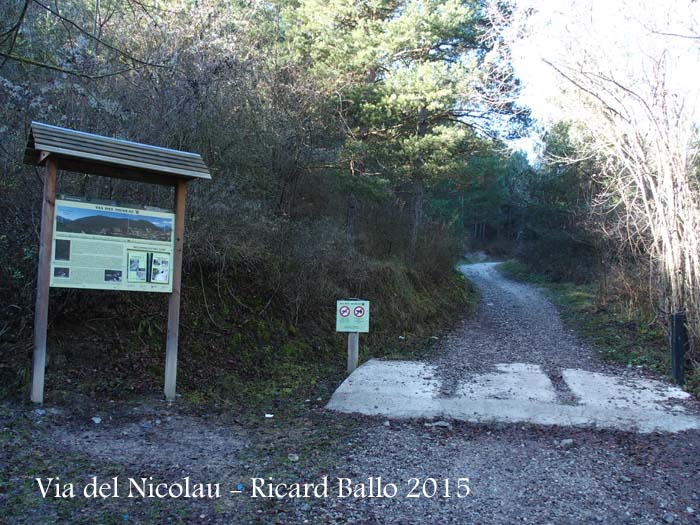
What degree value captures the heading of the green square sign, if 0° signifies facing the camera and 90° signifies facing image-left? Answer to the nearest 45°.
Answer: approximately 0°
